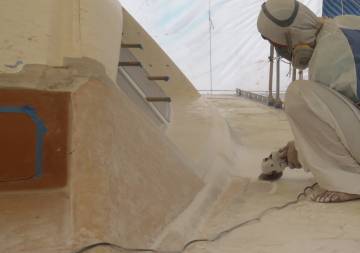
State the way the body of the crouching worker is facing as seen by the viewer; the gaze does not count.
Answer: to the viewer's left

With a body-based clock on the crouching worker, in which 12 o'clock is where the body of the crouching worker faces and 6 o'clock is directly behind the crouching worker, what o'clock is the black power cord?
The black power cord is roughly at 10 o'clock from the crouching worker.
